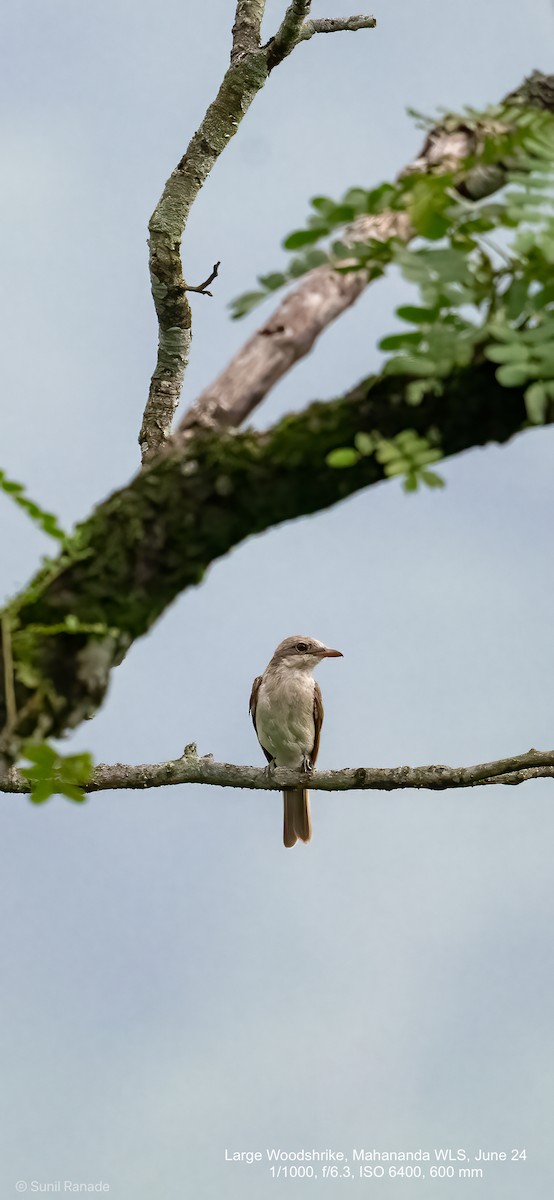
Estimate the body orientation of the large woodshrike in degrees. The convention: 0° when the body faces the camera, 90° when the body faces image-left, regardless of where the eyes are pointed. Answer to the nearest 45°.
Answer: approximately 0°
